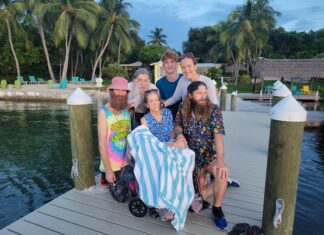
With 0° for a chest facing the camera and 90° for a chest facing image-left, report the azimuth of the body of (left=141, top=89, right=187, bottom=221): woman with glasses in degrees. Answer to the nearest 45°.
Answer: approximately 315°

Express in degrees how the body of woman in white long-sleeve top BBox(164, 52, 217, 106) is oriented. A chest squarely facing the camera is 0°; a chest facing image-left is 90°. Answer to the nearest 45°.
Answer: approximately 0°

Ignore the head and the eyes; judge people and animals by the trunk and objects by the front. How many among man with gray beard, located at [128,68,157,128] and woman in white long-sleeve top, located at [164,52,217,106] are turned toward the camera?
2

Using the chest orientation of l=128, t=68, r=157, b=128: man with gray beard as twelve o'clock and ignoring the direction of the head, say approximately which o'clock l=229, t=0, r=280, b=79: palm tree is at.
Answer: The palm tree is roughly at 7 o'clock from the man with gray beard.

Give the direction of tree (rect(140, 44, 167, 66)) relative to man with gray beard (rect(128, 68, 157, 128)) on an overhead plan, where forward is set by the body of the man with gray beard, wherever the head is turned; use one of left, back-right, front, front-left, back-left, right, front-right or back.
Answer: back

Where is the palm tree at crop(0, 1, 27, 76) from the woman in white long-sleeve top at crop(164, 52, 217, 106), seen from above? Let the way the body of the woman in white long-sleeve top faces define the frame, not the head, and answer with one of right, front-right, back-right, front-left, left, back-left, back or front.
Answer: back-right
